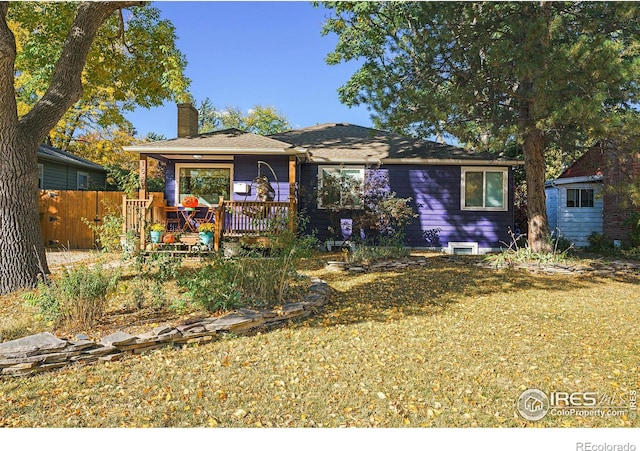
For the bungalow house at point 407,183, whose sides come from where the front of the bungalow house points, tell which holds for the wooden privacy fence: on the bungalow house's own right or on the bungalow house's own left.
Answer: on the bungalow house's own right

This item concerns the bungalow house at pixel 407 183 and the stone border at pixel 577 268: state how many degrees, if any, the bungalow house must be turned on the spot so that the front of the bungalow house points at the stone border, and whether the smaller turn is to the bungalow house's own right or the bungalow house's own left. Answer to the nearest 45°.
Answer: approximately 45° to the bungalow house's own left

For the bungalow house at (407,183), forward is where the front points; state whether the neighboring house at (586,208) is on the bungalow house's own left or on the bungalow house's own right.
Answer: on the bungalow house's own left

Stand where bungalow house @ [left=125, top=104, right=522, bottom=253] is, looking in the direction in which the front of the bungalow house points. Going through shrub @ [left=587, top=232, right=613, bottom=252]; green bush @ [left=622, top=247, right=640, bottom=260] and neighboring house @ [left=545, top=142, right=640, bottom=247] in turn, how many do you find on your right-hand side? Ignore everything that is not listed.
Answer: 0

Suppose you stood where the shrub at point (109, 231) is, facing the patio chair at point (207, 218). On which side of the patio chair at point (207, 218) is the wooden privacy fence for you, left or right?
left

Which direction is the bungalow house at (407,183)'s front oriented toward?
toward the camera

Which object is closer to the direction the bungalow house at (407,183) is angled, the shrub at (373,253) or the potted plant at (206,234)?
the shrub

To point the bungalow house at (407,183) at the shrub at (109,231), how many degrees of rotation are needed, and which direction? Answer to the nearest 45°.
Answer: approximately 45° to its right

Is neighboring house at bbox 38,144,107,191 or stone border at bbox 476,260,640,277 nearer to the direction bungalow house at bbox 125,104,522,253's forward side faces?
the stone border

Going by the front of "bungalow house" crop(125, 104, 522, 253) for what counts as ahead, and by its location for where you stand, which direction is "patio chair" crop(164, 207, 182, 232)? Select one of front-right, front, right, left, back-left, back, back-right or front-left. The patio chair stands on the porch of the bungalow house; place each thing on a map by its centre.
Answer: right

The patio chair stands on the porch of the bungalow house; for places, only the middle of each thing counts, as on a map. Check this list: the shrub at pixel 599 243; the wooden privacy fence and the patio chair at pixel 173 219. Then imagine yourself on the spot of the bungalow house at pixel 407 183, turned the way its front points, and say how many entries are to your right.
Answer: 2

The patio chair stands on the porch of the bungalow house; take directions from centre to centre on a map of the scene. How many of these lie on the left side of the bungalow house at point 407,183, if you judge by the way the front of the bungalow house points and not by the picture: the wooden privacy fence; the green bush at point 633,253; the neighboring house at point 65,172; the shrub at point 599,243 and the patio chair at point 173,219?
2

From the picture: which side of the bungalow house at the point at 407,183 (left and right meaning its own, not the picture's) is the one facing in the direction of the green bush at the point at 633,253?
left
